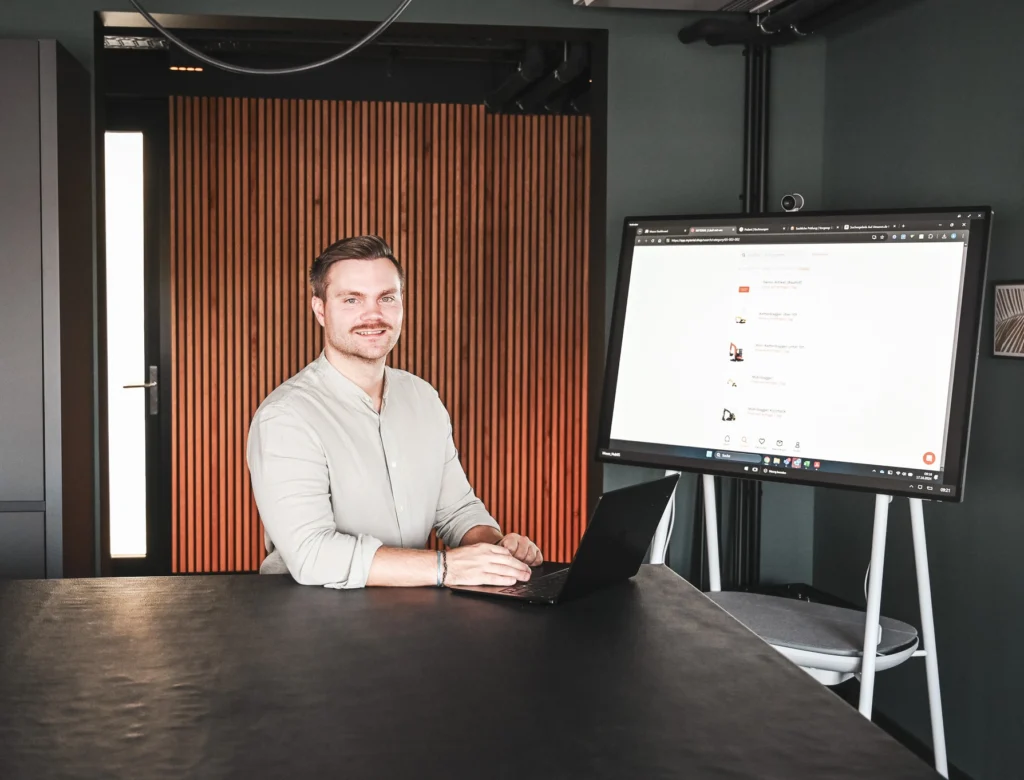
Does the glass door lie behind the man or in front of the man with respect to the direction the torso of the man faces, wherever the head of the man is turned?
behind

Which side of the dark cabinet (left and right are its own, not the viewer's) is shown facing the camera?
front

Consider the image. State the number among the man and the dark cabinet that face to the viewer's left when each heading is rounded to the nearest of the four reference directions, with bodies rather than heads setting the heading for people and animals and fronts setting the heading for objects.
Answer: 0

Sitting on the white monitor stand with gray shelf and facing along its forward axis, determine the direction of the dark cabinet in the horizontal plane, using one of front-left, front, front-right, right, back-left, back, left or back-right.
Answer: front-right

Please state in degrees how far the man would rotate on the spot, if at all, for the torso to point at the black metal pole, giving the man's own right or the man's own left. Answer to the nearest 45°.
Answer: approximately 90° to the man's own left

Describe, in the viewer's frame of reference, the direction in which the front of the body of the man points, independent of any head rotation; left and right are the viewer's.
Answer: facing the viewer and to the right of the viewer

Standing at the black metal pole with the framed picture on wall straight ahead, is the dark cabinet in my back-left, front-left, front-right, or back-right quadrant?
back-right

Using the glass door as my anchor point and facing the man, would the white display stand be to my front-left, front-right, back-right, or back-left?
front-left

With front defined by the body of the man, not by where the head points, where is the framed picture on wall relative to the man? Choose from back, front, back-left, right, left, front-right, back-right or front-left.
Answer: front-left

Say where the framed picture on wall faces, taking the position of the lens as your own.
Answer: facing the viewer and to the left of the viewer

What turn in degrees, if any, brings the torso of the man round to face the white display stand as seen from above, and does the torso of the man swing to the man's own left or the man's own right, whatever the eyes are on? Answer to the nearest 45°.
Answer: approximately 45° to the man's own left
